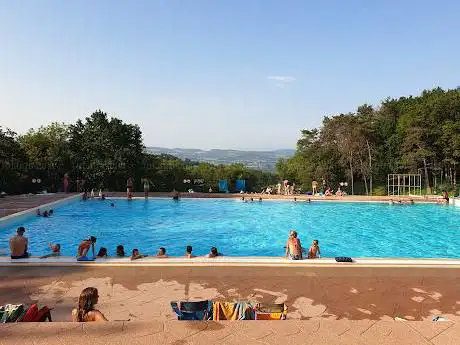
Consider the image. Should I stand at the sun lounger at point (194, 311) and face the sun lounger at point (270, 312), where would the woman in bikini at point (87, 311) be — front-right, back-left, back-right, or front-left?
back-right

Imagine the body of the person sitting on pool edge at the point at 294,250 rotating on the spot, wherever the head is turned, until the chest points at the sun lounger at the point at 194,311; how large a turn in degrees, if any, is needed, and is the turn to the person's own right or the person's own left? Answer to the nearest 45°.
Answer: approximately 180°

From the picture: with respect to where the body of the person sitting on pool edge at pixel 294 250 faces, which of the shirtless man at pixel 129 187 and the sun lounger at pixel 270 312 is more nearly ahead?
the shirtless man

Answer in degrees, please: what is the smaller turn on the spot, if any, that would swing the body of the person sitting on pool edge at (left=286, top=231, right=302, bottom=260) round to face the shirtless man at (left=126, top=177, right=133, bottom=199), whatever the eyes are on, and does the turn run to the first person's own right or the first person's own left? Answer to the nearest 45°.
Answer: approximately 45° to the first person's own left

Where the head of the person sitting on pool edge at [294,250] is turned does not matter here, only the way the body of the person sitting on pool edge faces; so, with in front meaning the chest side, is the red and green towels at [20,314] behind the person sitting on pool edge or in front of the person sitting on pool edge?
behind

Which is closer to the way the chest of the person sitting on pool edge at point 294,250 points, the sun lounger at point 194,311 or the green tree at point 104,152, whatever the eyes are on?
the green tree

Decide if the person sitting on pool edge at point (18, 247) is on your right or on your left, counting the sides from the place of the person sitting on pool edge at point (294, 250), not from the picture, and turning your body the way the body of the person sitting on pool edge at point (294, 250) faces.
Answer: on your left

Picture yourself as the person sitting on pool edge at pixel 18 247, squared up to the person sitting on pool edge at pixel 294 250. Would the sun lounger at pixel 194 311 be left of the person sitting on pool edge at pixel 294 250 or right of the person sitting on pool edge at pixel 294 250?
right

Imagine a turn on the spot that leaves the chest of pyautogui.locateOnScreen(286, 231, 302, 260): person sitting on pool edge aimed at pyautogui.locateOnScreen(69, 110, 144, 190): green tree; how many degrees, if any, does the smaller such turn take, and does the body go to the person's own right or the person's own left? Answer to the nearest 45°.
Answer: approximately 45° to the person's own left

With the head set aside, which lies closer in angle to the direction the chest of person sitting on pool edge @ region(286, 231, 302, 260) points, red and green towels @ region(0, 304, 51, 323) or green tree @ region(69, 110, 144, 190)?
the green tree

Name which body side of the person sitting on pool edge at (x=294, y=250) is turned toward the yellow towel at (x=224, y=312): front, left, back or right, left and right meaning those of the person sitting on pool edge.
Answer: back

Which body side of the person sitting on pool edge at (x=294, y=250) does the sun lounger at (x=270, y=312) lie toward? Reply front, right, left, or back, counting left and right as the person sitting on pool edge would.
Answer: back

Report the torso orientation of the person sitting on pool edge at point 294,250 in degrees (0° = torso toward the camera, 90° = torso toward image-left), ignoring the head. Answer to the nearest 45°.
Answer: approximately 180°
